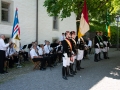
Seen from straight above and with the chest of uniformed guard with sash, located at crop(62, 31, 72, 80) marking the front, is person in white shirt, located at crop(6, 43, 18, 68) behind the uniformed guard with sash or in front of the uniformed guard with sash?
behind

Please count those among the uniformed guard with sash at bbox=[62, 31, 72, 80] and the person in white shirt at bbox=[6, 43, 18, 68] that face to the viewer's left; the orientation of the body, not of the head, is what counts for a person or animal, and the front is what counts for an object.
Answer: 0

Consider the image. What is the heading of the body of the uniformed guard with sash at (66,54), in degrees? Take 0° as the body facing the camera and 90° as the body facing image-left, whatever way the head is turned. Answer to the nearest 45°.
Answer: approximately 315°

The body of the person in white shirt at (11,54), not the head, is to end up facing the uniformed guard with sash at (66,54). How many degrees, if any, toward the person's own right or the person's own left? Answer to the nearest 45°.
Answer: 0° — they already face them
